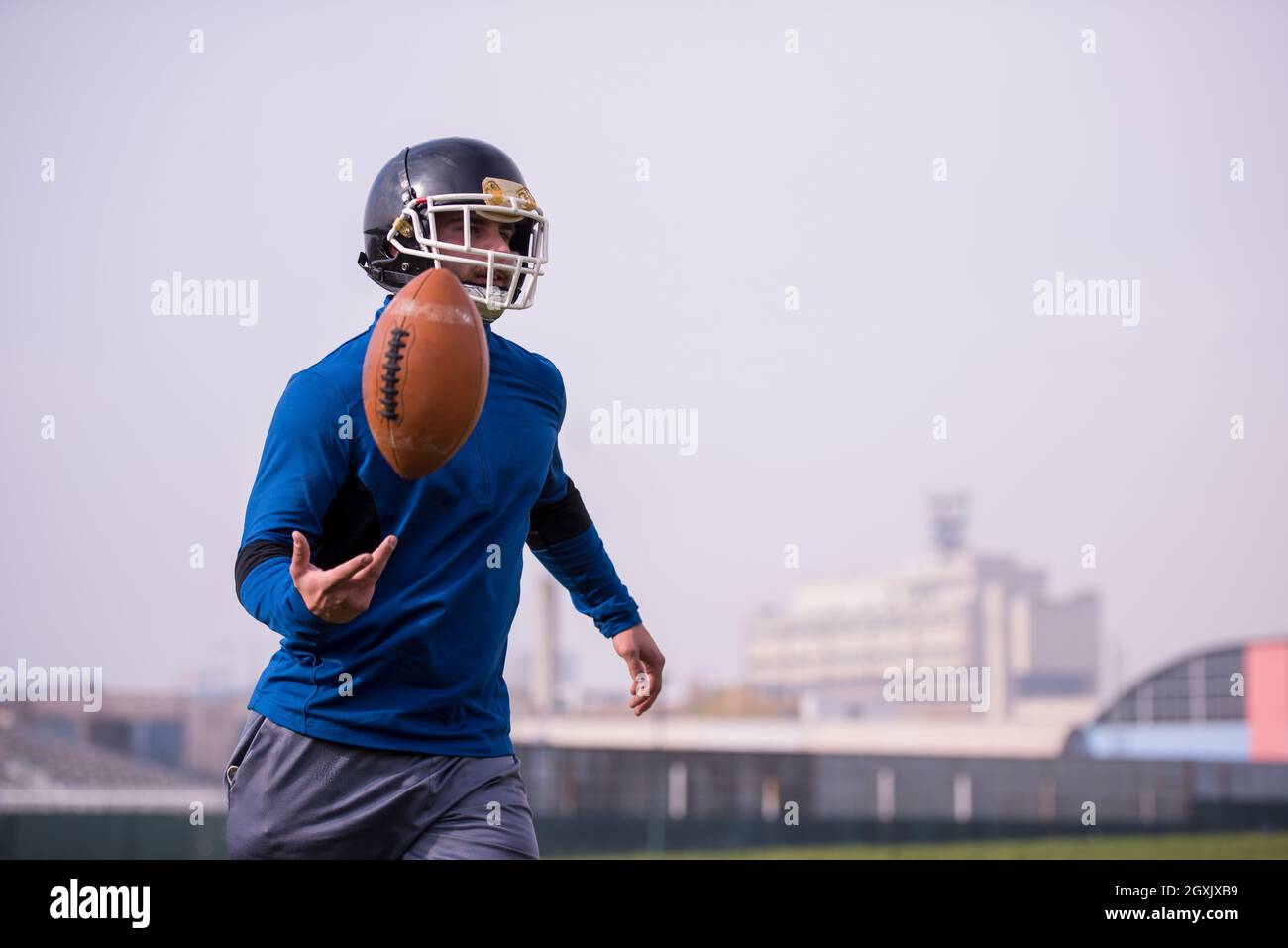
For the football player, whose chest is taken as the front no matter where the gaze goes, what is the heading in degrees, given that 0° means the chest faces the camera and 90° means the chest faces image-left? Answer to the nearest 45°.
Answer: approximately 315°
